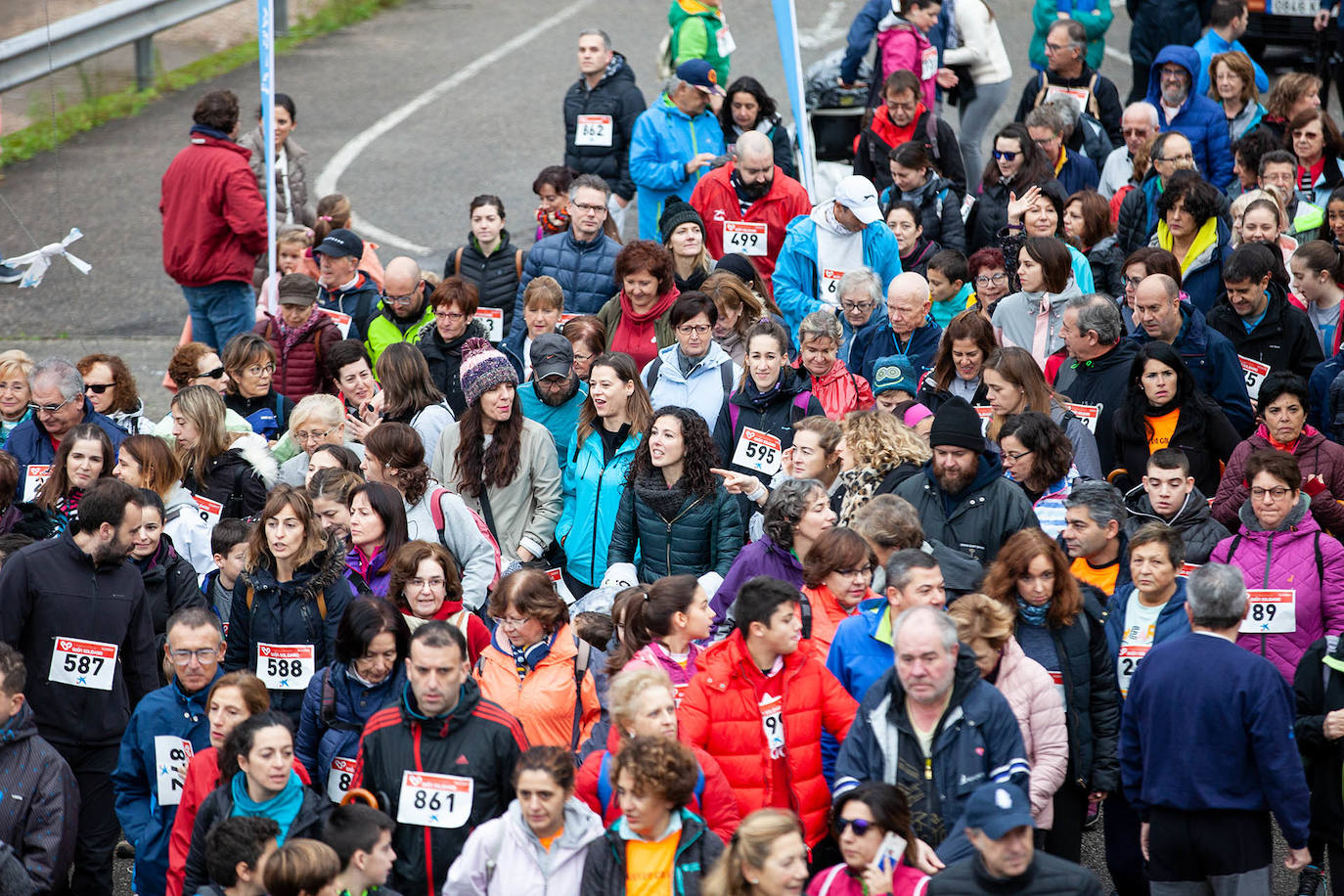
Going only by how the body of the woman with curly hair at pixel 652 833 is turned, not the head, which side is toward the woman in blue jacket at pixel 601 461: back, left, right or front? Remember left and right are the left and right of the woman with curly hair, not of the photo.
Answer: back

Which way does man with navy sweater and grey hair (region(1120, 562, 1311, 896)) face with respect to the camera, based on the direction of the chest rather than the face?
away from the camera

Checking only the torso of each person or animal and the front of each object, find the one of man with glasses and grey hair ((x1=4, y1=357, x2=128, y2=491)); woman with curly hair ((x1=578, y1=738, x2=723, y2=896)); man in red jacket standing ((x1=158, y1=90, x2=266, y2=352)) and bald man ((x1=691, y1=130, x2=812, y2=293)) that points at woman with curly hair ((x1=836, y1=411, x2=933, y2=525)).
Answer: the bald man

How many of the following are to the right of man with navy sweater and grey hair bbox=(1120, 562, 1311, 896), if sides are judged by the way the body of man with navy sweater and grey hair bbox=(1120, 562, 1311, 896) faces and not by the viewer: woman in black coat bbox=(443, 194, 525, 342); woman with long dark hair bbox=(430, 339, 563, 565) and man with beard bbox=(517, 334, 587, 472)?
0

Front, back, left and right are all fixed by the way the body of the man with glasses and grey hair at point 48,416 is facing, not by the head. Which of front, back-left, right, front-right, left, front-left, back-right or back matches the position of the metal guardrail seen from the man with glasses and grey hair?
back-right

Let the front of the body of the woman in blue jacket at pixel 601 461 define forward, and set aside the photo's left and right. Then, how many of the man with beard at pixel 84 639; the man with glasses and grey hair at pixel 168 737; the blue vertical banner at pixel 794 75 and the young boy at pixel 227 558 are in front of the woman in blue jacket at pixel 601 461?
3

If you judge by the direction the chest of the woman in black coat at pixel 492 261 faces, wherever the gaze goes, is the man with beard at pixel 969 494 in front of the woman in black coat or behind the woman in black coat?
in front

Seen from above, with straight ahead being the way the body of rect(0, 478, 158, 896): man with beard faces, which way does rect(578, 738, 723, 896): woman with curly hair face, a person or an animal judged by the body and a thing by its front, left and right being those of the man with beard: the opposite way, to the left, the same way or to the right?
the same way

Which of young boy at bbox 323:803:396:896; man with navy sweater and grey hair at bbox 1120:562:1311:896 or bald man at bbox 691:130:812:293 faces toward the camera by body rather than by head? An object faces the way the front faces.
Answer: the bald man

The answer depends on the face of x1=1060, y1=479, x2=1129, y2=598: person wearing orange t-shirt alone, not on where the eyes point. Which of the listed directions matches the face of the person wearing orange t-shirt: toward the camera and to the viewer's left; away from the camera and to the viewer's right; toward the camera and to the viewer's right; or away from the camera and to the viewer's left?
toward the camera and to the viewer's left

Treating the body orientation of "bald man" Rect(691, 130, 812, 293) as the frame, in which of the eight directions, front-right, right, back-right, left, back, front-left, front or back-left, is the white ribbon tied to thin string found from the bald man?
right

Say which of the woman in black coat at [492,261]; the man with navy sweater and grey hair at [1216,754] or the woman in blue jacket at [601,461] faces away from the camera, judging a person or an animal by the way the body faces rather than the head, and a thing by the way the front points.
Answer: the man with navy sweater and grey hair

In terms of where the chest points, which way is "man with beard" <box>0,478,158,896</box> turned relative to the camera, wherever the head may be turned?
toward the camera

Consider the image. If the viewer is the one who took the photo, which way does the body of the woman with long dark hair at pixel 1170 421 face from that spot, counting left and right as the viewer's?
facing the viewer

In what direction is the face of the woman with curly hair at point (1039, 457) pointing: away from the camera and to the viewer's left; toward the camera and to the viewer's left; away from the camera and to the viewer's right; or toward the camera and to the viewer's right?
toward the camera and to the viewer's left

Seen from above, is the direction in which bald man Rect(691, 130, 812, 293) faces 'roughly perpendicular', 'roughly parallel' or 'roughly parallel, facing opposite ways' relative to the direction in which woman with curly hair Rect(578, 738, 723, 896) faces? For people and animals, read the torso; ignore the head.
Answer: roughly parallel

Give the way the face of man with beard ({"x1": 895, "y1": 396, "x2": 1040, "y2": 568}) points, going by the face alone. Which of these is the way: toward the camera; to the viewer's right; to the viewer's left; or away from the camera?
toward the camera

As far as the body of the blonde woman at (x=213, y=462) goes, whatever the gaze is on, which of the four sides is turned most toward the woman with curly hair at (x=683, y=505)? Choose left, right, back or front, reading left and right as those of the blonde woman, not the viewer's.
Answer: left
